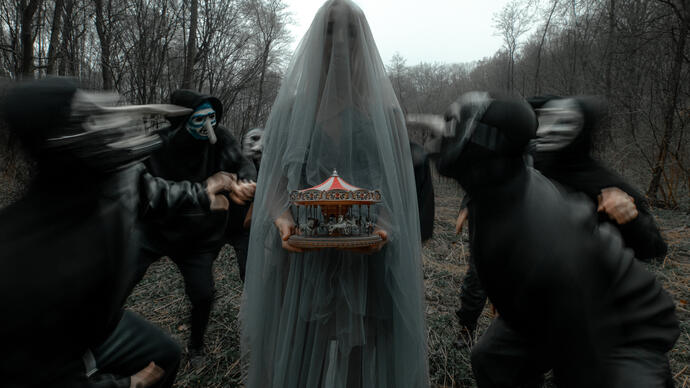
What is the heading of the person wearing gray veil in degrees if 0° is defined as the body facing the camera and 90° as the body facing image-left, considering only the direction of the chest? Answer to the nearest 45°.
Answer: approximately 0°

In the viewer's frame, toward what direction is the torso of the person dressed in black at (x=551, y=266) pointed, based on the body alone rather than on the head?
to the viewer's left

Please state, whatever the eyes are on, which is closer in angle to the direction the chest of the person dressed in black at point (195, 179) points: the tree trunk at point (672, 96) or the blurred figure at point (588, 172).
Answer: the blurred figure

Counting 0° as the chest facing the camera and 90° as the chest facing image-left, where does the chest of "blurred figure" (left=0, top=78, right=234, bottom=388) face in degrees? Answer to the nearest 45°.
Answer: approximately 270°

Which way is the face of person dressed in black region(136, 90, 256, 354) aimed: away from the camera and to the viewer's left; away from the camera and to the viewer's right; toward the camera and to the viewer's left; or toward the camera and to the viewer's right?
toward the camera and to the viewer's right
